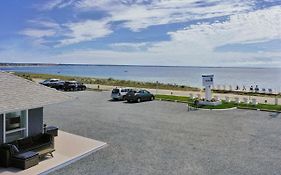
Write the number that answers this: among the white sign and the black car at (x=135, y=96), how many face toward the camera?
1

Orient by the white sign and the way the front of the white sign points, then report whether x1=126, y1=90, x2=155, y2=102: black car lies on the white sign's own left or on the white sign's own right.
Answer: on the white sign's own right

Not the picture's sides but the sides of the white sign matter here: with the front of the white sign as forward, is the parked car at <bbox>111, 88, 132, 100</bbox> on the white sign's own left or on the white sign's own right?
on the white sign's own right

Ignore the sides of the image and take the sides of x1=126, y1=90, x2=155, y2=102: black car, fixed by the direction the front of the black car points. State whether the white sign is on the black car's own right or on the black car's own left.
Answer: on the black car's own right
